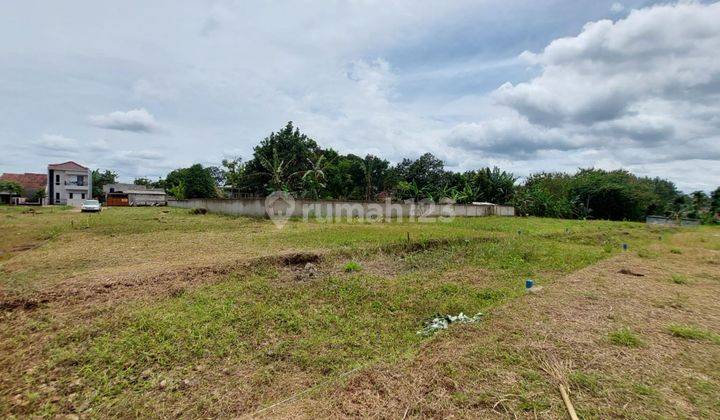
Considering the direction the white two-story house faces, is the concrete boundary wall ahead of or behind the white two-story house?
ahead

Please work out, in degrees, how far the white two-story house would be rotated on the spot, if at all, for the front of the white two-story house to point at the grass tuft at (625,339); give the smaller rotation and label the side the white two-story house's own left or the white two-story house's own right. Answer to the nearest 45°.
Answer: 0° — it already faces it

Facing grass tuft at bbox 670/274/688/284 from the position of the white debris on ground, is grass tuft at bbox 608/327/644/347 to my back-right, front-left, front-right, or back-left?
front-right

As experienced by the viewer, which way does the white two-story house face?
facing the viewer

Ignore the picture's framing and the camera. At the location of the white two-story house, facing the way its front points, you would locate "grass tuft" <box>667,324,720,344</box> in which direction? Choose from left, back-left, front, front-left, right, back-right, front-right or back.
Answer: front

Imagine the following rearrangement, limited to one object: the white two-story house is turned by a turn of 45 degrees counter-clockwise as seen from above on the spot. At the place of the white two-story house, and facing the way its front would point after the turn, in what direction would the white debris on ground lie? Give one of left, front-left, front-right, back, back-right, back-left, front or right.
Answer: front-right

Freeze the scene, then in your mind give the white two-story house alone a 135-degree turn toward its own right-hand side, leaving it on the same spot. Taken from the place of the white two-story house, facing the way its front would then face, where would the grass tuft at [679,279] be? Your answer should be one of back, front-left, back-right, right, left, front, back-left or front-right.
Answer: back-left

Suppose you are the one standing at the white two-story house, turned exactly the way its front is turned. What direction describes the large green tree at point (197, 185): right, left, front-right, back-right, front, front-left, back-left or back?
front-left
